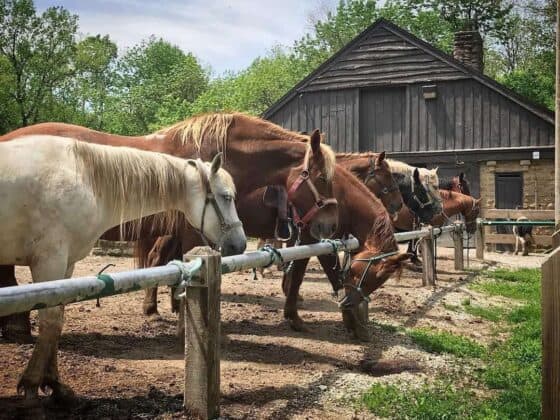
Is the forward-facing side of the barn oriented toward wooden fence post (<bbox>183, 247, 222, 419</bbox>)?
yes

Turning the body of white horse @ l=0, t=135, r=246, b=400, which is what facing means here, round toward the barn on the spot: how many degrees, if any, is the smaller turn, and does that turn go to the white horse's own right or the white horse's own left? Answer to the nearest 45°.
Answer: approximately 45° to the white horse's own left

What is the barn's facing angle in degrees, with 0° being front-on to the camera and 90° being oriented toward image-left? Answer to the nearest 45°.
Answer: approximately 0°

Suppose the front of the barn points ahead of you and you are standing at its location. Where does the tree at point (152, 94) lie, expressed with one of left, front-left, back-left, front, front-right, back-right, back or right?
back-right

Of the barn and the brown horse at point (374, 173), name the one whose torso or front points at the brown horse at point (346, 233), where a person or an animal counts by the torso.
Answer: the barn

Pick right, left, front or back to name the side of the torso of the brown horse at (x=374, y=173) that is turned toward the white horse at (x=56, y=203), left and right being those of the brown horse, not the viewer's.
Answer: right

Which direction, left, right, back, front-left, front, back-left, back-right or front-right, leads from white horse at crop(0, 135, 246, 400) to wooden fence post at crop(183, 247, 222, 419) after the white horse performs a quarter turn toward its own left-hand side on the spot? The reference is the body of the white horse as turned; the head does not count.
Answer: back-right

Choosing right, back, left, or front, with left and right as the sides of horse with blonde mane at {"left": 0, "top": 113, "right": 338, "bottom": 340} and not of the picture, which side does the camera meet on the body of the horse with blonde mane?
right

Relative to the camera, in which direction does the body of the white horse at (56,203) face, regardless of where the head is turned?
to the viewer's right
